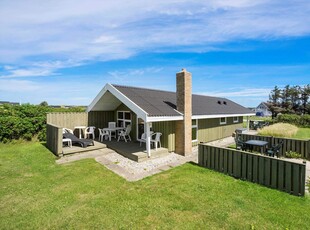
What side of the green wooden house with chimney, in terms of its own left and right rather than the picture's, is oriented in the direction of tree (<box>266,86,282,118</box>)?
back

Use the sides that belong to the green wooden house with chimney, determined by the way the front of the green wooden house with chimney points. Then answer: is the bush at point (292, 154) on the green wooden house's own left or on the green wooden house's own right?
on the green wooden house's own left

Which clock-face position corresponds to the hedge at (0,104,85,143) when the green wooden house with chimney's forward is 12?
The hedge is roughly at 2 o'clock from the green wooden house with chimney.

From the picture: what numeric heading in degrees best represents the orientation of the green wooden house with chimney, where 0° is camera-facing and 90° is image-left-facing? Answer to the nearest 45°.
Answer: approximately 45°
